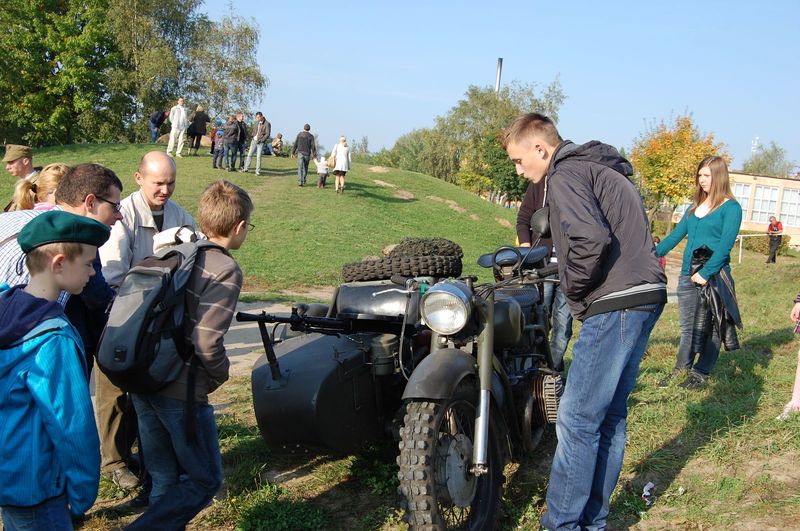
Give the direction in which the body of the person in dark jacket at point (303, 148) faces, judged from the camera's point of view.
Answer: away from the camera

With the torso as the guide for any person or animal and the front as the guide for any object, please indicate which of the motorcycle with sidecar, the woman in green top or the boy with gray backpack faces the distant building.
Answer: the boy with gray backpack

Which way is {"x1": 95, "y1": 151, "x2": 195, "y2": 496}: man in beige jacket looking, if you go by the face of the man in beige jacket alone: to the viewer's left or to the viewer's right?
to the viewer's right

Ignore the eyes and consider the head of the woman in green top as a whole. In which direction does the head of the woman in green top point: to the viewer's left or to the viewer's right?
to the viewer's left

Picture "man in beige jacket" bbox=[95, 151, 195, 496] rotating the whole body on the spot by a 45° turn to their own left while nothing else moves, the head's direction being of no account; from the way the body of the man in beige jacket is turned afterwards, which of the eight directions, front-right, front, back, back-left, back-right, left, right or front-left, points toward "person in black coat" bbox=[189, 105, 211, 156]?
left

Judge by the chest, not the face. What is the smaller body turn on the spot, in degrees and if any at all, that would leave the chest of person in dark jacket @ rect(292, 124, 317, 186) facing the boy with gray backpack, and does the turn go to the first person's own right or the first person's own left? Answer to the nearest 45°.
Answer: approximately 180°

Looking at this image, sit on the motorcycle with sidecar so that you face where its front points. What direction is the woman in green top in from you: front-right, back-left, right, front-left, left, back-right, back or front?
back

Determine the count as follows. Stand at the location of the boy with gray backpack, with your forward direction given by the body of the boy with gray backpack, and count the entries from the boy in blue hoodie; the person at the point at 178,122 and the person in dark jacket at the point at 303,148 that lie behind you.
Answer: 1

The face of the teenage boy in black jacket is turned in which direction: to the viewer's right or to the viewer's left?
to the viewer's left

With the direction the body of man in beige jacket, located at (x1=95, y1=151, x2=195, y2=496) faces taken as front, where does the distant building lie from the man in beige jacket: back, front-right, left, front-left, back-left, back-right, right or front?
left

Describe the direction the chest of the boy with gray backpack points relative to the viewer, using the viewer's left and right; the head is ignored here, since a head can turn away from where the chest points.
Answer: facing away from the viewer and to the right of the viewer
